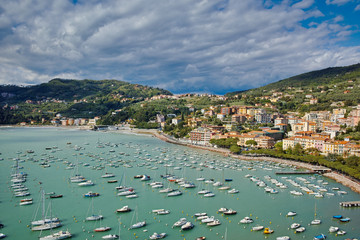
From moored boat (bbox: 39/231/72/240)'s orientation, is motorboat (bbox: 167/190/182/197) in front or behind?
behind

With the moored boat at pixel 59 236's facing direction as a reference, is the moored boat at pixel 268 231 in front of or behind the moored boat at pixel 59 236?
behind

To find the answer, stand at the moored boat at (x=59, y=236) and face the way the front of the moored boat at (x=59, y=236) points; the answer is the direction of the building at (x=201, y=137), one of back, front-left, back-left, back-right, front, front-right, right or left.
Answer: back-right

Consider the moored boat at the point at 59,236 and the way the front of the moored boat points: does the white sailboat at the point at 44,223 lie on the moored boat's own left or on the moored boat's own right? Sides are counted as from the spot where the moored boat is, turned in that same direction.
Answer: on the moored boat's own right

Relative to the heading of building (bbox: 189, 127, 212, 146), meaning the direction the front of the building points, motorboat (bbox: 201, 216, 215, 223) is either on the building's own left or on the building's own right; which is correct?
on the building's own left

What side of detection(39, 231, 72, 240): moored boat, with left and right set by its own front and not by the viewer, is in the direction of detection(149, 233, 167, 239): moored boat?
back

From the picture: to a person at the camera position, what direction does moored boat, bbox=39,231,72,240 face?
facing to the left of the viewer
